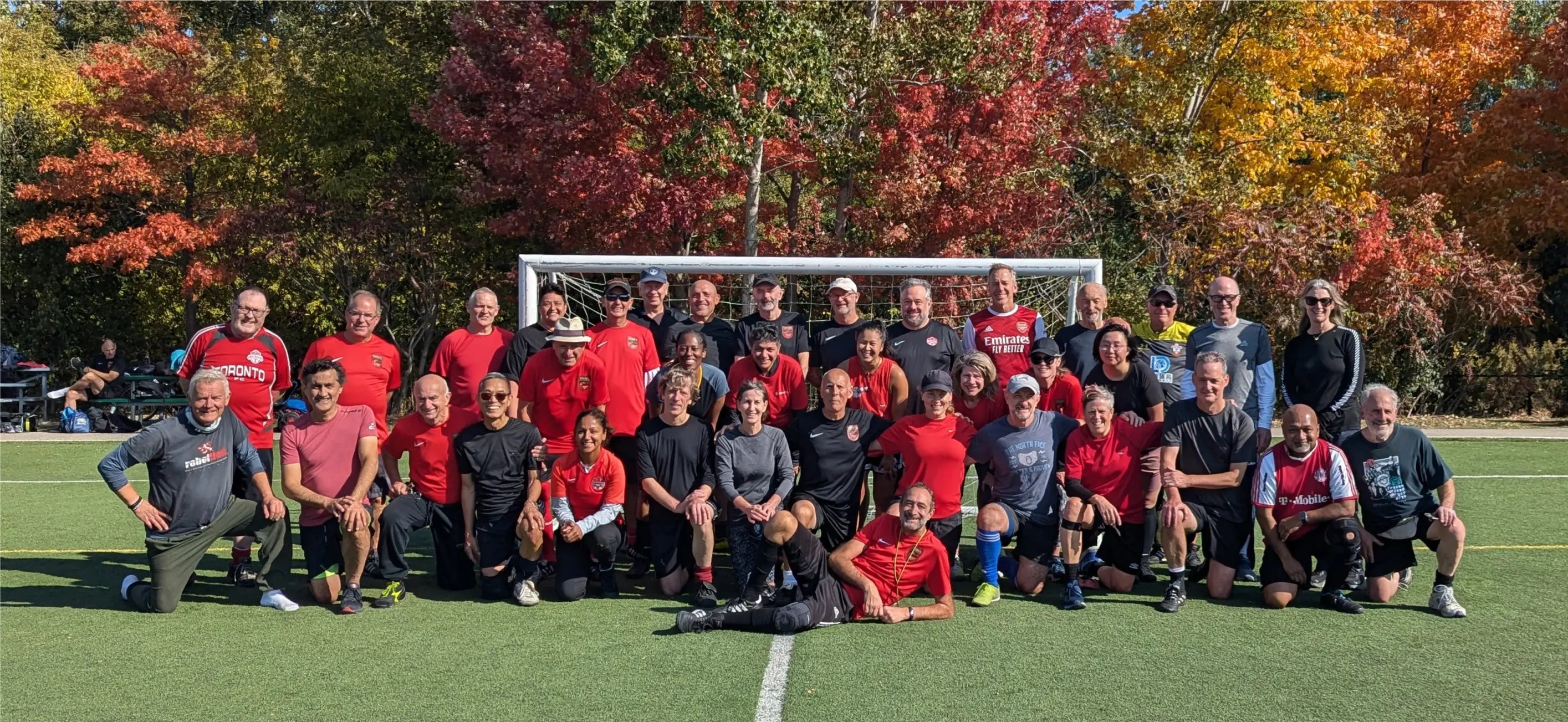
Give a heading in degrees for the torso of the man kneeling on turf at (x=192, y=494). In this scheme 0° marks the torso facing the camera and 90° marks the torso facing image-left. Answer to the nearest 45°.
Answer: approximately 315°

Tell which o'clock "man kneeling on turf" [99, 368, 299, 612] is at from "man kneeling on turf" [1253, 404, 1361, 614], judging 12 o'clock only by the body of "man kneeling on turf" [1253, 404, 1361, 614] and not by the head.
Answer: "man kneeling on turf" [99, 368, 299, 612] is roughly at 2 o'clock from "man kneeling on turf" [1253, 404, 1361, 614].

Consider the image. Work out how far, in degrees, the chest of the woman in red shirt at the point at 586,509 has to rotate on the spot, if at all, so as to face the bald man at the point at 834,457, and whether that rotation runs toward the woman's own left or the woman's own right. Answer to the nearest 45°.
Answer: approximately 90° to the woman's own left

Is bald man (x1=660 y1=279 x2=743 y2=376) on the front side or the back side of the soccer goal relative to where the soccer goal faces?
on the front side

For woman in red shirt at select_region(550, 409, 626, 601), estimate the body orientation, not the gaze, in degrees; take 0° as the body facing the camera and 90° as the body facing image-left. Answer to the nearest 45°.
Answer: approximately 0°

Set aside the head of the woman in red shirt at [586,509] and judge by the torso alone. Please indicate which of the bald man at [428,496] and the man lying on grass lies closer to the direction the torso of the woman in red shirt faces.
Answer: the man lying on grass

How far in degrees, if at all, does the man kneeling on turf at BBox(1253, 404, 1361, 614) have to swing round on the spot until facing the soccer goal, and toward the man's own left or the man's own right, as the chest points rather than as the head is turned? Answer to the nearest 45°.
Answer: approximately 135° to the man's own right

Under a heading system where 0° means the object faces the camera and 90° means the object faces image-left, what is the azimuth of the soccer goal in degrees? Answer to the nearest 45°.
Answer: approximately 0°
